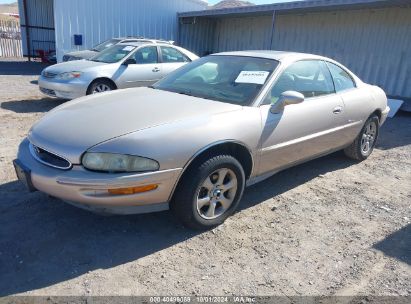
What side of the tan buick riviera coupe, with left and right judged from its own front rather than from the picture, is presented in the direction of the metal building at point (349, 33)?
back

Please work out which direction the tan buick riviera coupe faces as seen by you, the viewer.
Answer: facing the viewer and to the left of the viewer

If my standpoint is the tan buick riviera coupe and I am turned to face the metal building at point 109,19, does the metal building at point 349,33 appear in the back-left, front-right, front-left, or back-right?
front-right

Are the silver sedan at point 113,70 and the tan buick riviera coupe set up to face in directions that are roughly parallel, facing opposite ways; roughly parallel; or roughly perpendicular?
roughly parallel

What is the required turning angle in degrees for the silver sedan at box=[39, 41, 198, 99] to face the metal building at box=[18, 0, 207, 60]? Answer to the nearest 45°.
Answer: approximately 135° to its right

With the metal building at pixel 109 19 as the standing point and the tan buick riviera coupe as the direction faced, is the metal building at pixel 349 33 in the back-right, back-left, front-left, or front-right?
front-left

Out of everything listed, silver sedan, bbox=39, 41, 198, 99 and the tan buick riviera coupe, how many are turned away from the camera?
0

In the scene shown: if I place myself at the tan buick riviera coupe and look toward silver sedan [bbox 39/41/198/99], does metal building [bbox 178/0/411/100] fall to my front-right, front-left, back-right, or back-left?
front-right

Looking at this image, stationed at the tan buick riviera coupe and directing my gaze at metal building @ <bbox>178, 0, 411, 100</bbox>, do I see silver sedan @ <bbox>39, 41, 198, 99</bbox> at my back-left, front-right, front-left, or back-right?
front-left

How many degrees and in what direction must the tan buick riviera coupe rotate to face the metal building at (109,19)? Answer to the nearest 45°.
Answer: approximately 135° to its right

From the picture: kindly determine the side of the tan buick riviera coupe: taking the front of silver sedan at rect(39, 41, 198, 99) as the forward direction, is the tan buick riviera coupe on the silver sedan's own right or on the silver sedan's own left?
on the silver sedan's own left
